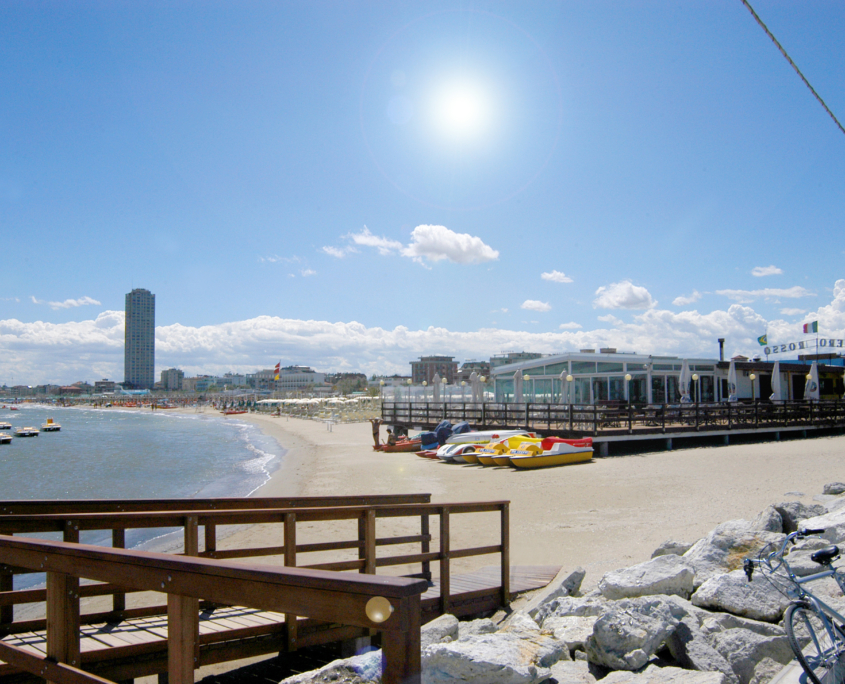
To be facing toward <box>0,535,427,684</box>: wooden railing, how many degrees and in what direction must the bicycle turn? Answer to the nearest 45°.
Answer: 0° — it already faces it

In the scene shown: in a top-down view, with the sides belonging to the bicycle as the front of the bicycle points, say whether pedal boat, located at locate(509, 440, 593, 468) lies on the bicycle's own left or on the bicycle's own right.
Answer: on the bicycle's own right

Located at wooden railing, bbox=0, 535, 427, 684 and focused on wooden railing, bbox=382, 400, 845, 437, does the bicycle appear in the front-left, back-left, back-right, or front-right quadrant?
front-right

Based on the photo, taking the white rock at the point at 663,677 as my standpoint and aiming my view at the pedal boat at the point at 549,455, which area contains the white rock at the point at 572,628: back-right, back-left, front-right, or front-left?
front-left

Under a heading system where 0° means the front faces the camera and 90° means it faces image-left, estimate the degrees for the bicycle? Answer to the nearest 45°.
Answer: approximately 45°

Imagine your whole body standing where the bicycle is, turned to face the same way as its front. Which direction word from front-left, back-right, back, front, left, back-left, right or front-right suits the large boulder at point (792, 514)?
back-right
